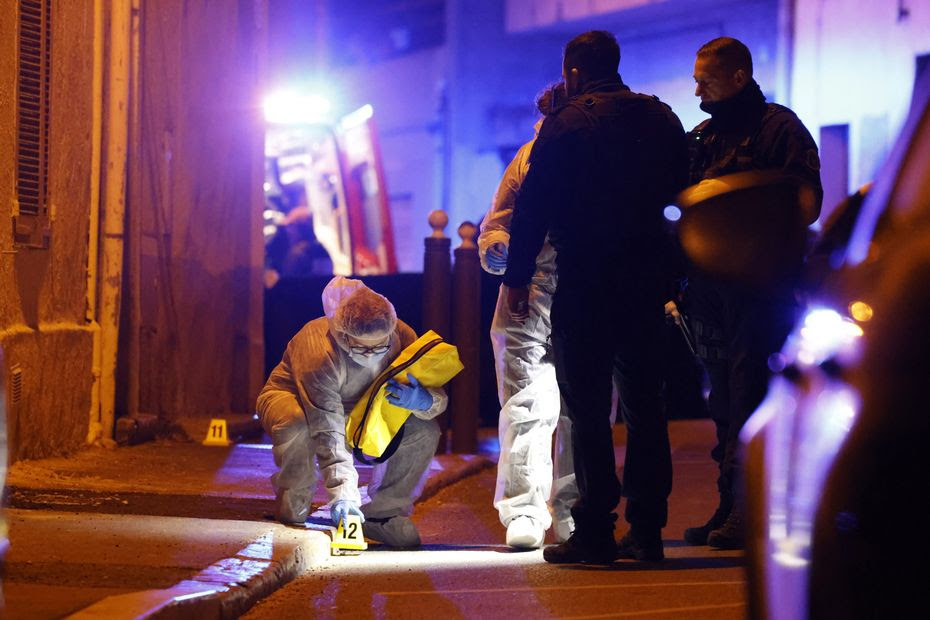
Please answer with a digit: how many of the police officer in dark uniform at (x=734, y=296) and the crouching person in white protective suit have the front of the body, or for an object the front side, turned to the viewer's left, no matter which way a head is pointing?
1

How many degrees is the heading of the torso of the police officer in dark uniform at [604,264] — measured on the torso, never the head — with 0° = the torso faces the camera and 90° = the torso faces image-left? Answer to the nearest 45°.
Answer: approximately 135°

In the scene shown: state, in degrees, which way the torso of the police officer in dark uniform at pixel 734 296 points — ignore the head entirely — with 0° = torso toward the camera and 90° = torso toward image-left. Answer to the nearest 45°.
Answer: approximately 90°

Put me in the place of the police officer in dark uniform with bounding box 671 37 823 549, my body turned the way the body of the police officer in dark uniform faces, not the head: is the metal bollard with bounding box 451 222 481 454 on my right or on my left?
on my right

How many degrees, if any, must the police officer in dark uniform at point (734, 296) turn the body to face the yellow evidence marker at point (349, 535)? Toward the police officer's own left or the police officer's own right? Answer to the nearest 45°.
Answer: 0° — they already face it

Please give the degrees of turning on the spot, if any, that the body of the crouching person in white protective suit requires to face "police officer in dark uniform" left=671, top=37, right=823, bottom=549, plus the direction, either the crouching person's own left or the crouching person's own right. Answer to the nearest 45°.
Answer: approximately 45° to the crouching person's own left

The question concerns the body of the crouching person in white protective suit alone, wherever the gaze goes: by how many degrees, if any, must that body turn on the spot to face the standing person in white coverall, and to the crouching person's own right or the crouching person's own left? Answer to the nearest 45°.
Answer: approximately 45° to the crouching person's own left
